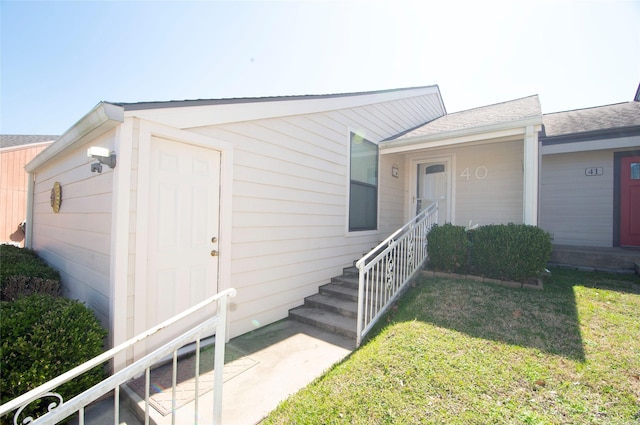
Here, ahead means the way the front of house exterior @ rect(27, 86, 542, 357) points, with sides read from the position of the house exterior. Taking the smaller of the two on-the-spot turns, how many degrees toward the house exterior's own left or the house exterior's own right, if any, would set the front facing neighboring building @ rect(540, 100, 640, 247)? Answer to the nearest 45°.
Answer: approximately 135° to the house exterior's own left

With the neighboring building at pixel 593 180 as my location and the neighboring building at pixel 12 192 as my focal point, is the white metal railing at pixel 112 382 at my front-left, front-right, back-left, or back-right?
front-left

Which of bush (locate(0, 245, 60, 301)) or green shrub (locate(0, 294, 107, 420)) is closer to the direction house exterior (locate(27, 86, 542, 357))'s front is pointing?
the green shrub

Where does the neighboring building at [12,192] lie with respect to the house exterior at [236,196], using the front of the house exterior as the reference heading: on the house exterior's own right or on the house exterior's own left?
on the house exterior's own right

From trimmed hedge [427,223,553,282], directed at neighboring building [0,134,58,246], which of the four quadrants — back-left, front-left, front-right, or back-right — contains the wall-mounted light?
front-left
